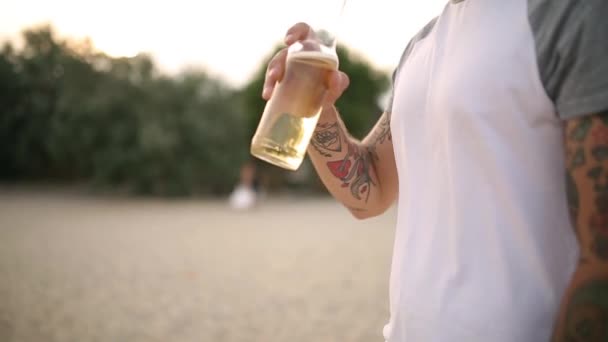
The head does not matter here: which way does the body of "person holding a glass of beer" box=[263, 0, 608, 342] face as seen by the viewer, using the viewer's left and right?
facing the viewer and to the left of the viewer

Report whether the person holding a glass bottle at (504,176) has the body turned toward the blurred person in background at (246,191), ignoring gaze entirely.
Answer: no
